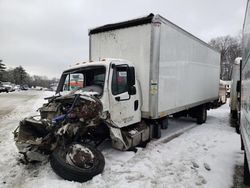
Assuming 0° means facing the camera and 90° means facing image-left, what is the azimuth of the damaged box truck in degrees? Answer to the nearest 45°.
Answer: approximately 45°

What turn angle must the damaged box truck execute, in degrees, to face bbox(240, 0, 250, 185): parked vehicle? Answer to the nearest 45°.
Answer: approximately 90° to its left
